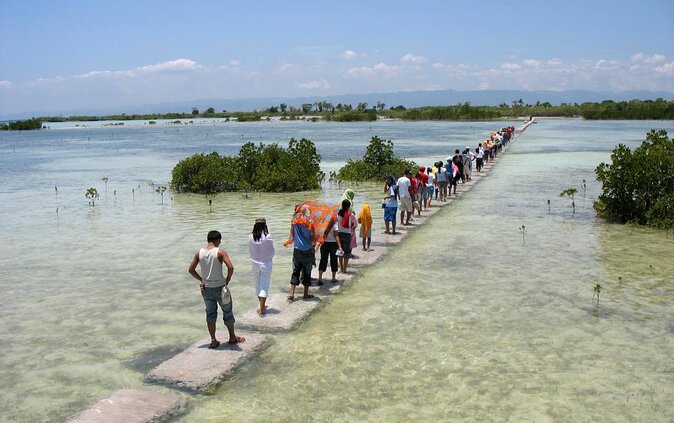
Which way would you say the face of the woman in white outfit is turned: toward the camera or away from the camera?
away from the camera

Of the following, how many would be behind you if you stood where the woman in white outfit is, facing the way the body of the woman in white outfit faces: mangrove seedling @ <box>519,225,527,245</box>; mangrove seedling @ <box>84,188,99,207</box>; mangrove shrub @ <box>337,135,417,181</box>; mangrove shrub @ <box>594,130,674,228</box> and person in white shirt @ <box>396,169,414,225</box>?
0

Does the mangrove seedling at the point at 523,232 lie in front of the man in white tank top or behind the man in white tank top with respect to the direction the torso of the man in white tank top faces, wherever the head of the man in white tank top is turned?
in front

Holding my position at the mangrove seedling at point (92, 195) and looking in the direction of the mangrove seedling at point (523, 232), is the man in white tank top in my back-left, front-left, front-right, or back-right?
front-right

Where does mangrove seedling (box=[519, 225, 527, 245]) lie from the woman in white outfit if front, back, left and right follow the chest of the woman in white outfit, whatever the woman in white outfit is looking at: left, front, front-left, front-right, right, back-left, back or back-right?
front-right

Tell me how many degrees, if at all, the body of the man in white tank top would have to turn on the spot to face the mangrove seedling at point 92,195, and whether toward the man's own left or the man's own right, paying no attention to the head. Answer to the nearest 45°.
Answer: approximately 45° to the man's own left

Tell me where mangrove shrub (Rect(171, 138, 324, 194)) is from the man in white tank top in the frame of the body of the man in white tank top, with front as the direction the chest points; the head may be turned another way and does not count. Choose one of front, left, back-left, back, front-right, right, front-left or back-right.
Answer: front-left

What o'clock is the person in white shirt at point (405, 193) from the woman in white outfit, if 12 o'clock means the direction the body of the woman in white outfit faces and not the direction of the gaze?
The person in white shirt is roughly at 1 o'clock from the woman in white outfit.

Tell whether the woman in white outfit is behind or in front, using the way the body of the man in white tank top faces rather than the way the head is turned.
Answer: in front

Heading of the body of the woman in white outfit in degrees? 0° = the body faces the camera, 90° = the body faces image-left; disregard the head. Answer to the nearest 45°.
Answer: approximately 180°

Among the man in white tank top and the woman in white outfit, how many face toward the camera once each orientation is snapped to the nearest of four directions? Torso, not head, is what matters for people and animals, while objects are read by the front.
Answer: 0

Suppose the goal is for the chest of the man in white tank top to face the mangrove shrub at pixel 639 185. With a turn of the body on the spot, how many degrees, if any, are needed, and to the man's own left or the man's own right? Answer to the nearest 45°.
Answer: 0° — they already face it

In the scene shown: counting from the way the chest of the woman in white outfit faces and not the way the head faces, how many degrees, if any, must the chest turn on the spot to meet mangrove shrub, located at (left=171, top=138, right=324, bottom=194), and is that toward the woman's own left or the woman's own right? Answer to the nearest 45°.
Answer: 0° — they already face it

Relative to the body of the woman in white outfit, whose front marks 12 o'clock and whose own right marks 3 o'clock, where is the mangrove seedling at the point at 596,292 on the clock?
The mangrove seedling is roughly at 3 o'clock from the woman in white outfit.

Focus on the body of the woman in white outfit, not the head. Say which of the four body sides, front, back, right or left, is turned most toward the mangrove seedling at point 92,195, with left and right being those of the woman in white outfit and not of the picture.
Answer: front

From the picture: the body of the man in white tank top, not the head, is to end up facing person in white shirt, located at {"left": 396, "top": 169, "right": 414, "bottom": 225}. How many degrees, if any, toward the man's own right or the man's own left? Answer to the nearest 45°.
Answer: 0° — they already face them

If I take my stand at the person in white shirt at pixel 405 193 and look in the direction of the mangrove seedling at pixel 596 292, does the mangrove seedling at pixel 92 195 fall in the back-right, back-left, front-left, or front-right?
back-right
